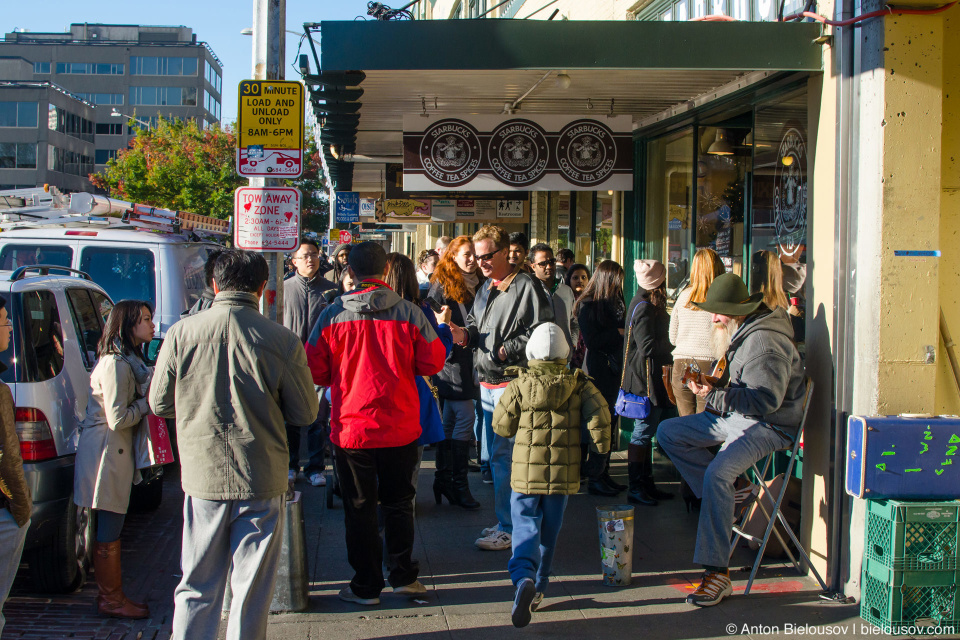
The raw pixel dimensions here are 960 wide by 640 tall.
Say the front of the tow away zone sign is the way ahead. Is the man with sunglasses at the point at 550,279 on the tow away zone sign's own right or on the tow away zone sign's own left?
on the tow away zone sign's own left

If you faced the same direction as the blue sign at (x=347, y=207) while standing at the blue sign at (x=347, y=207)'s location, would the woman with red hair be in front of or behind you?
in front

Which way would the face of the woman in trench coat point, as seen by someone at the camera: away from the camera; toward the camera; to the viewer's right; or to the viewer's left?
to the viewer's right

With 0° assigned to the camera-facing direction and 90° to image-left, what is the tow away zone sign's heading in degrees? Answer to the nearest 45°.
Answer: approximately 0°

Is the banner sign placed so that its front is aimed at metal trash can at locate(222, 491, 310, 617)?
yes

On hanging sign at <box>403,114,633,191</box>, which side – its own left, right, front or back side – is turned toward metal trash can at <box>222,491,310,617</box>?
front

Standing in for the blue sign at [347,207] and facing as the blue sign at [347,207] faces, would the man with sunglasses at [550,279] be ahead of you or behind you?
ahead

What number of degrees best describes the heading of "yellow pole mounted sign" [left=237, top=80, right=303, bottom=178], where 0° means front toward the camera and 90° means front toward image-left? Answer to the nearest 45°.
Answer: approximately 0°

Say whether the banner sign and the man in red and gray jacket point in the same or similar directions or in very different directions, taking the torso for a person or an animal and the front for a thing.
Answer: very different directions

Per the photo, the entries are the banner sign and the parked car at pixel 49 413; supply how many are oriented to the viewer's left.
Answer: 0

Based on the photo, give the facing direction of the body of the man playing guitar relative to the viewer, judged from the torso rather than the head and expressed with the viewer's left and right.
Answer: facing to the left of the viewer

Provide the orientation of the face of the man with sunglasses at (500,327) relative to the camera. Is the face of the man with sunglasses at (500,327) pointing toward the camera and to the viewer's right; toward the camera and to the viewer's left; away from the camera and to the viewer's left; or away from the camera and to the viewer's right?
toward the camera and to the viewer's left

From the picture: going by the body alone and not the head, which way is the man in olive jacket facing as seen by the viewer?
away from the camera

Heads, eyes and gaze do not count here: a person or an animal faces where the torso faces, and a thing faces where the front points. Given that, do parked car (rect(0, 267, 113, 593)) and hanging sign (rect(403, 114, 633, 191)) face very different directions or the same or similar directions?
very different directions

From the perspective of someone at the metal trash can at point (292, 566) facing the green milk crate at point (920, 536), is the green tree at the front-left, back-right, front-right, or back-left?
back-left

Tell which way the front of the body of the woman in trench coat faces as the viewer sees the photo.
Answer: to the viewer's right

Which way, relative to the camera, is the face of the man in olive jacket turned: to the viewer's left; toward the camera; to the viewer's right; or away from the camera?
away from the camera
